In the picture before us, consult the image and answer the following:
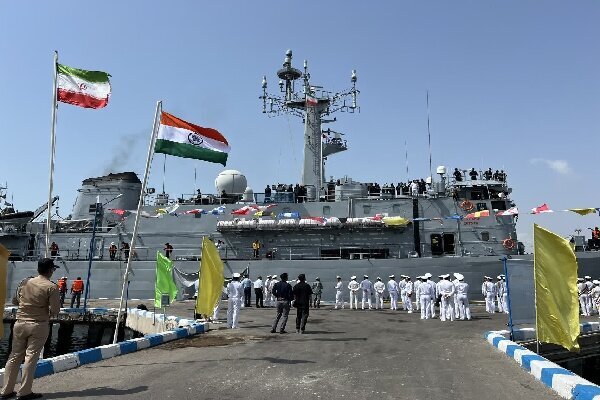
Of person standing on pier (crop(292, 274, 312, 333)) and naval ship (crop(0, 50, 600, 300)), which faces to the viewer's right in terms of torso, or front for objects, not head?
the naval ship

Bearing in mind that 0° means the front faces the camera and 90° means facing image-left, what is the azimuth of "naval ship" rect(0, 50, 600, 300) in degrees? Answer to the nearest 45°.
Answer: approximately 270°

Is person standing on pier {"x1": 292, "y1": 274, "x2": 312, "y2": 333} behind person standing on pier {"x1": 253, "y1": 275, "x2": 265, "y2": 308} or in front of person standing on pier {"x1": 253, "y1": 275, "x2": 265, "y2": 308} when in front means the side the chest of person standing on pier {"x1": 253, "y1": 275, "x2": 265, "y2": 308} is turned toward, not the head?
behind

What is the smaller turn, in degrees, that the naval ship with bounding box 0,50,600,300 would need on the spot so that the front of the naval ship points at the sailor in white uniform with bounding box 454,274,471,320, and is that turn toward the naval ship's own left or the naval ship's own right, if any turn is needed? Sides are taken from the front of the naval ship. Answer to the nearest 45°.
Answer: approximately 45° to the naval ship's own right

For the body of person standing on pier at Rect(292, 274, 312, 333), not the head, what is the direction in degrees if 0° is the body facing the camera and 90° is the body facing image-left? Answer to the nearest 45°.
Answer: approximately 180°

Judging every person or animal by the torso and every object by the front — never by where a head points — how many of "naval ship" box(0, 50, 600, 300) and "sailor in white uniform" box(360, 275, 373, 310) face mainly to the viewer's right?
1
